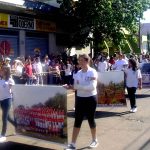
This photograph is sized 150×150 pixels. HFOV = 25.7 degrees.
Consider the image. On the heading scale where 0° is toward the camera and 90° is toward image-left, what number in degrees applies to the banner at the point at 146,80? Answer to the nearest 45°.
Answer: approximately 0°

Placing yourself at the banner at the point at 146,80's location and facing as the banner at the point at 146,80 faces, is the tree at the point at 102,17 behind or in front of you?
behind

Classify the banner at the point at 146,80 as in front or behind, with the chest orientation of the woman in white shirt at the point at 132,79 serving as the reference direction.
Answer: behind

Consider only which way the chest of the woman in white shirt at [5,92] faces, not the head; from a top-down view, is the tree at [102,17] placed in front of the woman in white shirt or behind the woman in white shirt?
behind

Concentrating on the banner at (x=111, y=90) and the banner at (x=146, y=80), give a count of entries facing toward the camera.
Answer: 2

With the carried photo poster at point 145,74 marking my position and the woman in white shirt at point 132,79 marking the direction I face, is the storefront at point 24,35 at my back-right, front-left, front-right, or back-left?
back-right

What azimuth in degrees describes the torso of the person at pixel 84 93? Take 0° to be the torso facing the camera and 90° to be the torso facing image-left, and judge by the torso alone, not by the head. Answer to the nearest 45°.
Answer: approximately 45°

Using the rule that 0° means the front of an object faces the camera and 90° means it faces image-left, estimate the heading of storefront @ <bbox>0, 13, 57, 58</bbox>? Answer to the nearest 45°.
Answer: approximately 315°

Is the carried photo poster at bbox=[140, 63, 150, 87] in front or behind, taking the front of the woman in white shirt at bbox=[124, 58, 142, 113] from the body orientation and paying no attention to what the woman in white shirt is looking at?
behind
